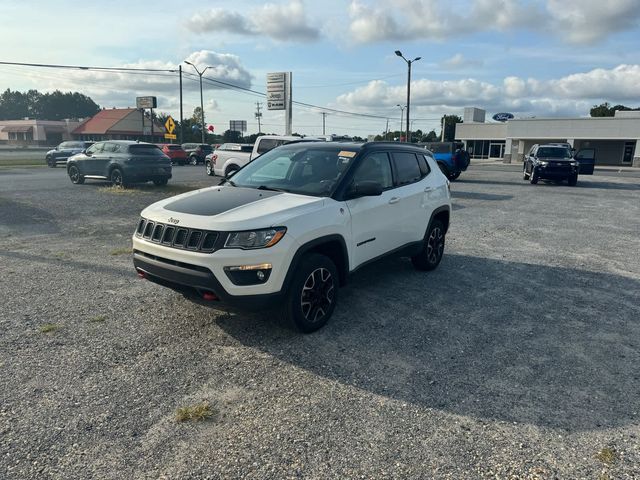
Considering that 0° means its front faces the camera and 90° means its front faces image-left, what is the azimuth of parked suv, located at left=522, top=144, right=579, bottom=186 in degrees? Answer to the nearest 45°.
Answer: approximately 315°

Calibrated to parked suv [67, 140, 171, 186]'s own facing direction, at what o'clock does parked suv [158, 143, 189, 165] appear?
parked suv [158, 143, 189, 165] is roughly at 2 o'clock from parked suv [67, 140, 171, 186].

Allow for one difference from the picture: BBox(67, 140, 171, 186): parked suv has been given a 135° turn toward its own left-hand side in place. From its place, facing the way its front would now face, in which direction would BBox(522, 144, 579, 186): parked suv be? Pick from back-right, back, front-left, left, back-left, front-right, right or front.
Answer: left

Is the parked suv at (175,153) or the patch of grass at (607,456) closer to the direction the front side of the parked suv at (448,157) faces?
the parked suv

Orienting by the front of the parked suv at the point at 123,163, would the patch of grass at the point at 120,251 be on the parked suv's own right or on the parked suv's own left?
on the parked suv's own left

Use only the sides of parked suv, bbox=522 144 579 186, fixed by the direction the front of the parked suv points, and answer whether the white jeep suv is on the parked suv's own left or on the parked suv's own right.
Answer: on the parked suv's own right

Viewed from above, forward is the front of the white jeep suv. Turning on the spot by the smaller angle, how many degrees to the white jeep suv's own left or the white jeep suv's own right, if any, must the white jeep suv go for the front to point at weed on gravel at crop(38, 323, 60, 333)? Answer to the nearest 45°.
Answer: approximately 45° to the white jeep suv's own right

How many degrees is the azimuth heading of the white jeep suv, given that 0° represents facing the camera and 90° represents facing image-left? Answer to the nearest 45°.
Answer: approximately 45°

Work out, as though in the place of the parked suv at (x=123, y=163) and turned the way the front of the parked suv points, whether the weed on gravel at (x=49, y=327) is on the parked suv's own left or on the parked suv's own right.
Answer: on the parked suv's own left

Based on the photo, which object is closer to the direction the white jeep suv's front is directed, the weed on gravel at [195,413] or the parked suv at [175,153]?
the weed on gravel
